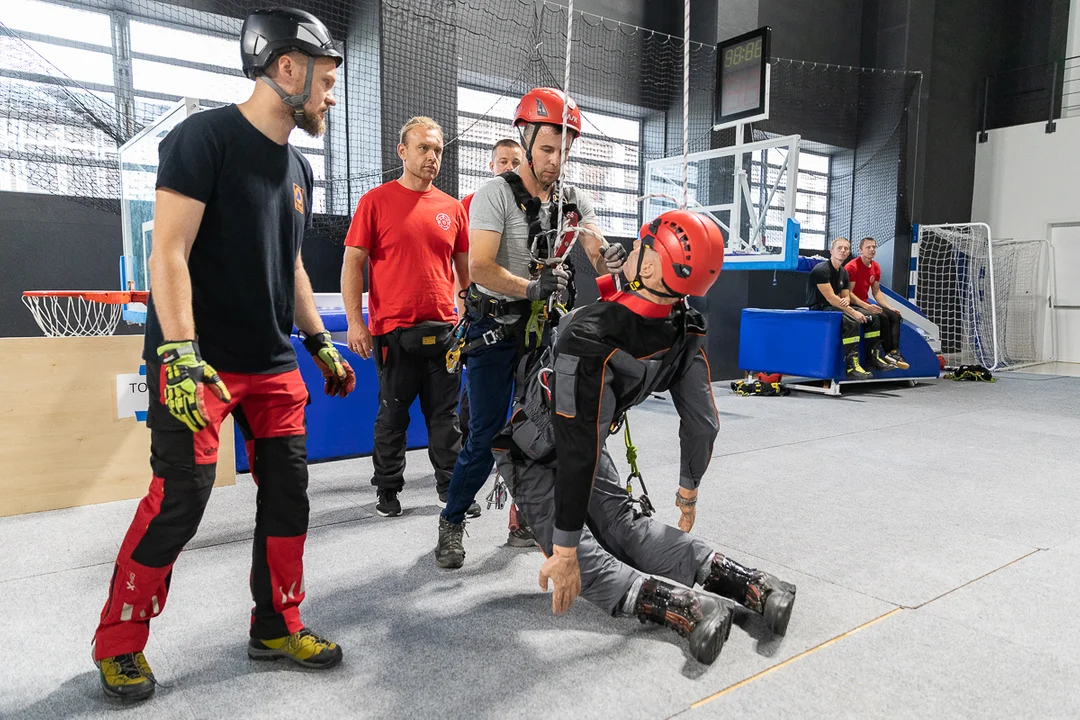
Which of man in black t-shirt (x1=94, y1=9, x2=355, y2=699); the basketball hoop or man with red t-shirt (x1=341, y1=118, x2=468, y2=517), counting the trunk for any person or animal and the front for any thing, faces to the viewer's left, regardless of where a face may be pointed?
the basketball hoop

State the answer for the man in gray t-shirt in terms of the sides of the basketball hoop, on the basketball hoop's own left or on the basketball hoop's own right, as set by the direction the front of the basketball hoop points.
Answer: on the basketball hoop's own left

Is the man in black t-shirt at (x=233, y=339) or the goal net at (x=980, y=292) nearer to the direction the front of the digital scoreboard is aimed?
the man in black t-shirt

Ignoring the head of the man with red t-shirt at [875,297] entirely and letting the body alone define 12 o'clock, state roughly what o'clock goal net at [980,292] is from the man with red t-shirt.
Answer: The goal net is roughly at 8 o'clock from the man with red t-shirt.

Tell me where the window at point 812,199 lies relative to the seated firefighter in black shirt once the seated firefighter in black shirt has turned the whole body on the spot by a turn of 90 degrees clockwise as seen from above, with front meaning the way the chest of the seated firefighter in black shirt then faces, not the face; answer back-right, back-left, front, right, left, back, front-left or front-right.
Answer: back-right

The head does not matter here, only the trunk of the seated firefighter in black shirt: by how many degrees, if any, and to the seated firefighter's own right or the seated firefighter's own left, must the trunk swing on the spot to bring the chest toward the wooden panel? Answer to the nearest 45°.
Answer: approximately 90° to the seated firefighter's own right

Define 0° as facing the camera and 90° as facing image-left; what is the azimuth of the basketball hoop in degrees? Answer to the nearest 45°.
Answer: approximately 90°

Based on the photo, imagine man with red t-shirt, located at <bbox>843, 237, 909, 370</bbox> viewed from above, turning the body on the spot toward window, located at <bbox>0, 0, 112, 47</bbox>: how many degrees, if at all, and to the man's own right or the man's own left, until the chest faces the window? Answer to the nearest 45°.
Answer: approximately 90° to the man's own right

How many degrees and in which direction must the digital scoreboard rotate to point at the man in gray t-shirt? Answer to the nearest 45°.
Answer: approximately 45° to its left

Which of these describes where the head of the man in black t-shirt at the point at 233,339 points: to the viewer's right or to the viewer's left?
to the viewer's right

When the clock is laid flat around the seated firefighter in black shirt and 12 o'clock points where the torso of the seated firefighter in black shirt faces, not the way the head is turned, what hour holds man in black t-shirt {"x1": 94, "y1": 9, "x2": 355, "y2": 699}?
The man in black t-shirt is roughly at 2 o'clock from the seated firefighter in black shirt.

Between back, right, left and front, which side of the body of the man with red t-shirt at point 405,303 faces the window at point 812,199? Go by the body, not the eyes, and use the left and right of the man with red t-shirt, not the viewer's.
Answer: left
